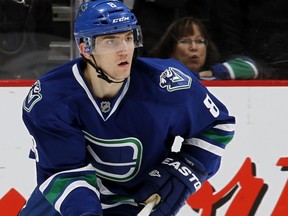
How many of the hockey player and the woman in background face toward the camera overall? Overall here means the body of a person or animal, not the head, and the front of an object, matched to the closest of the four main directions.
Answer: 2

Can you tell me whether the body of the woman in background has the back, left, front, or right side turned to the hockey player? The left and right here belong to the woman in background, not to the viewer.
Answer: front

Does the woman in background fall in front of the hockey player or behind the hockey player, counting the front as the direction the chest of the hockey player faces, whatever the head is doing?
behind

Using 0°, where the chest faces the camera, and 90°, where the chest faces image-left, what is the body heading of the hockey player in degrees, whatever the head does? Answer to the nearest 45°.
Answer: approximately 0°

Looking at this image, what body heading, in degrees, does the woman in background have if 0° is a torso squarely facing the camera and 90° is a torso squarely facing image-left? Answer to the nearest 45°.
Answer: approximately 0°
